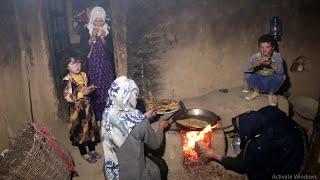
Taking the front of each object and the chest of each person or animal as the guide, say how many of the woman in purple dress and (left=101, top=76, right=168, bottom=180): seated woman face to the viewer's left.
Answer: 0

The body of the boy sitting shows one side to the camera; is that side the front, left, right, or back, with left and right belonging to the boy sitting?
front

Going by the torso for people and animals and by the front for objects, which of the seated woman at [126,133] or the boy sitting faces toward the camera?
the boy sitting

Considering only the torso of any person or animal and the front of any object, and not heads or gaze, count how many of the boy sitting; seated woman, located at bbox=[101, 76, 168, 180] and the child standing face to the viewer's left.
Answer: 0

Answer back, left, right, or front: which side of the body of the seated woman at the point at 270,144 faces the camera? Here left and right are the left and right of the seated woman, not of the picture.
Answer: left

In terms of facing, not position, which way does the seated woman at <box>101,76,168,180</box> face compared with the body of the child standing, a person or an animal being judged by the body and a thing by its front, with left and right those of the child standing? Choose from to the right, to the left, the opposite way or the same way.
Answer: to the left

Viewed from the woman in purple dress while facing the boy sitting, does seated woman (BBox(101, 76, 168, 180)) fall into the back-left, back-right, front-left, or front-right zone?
front-right

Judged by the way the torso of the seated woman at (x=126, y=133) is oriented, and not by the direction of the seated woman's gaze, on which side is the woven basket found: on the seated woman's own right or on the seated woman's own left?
on the seated woman's own left

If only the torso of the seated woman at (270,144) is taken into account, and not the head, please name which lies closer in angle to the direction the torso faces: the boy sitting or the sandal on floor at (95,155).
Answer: the sandal on floor

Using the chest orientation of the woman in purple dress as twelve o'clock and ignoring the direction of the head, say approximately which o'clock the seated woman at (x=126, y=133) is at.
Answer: The seated woman is roughly at 12 o'clock from the woman in purple dress.

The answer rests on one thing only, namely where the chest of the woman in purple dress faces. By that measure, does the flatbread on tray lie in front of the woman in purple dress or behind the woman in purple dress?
in front

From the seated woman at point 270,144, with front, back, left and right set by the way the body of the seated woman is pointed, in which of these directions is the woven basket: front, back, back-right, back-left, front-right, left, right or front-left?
front

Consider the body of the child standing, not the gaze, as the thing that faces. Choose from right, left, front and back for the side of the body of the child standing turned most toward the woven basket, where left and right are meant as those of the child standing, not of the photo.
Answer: right

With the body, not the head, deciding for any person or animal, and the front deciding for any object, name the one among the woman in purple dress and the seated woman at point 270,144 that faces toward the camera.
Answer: the woman in purple dress

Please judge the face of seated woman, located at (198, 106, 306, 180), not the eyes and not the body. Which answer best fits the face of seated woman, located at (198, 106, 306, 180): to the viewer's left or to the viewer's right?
to the viewer's left
